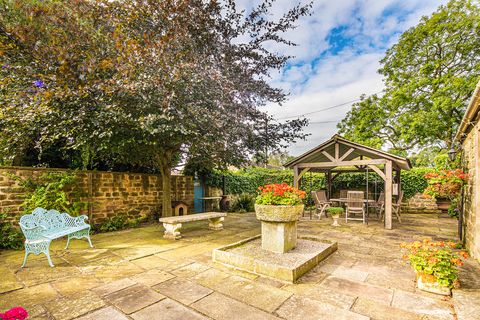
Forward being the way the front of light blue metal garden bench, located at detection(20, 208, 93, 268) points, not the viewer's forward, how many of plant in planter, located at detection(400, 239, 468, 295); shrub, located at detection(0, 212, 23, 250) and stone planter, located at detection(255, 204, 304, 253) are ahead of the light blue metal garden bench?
2

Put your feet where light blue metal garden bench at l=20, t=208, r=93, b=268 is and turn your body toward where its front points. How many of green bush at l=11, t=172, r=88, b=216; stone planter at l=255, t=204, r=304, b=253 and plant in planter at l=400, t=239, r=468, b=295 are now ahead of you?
2

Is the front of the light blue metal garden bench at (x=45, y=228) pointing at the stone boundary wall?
no

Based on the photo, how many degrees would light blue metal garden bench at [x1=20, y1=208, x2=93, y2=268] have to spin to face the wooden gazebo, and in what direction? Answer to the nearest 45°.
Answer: approximately 45° to its left

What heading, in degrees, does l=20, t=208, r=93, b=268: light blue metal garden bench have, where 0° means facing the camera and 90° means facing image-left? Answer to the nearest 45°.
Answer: approximately 315°

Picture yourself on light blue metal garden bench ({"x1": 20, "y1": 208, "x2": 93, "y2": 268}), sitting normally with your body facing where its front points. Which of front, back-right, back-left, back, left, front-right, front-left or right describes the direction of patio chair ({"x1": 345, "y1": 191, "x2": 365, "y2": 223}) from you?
front-left

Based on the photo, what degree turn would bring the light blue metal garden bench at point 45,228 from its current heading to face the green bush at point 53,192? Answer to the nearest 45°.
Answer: approximately 135° to its left

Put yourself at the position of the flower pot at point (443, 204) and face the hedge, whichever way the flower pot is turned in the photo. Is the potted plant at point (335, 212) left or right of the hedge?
left

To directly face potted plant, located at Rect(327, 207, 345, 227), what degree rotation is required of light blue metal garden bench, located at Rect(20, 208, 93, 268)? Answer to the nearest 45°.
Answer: approximately 45° to its left

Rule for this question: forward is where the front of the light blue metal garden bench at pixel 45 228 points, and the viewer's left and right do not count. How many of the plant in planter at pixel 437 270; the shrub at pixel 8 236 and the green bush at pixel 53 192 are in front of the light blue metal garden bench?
1

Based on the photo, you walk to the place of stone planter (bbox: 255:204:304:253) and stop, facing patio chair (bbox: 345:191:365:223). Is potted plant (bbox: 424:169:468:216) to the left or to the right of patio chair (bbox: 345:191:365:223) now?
right

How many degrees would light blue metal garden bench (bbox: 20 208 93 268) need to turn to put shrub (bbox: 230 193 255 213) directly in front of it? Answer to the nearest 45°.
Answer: approximately 90° to its left

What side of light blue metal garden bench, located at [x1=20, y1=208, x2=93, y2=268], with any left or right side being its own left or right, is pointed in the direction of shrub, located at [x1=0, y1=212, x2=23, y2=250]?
back
